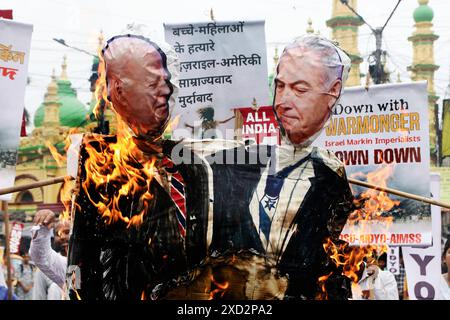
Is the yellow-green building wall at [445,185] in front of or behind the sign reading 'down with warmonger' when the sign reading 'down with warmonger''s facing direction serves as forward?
behind

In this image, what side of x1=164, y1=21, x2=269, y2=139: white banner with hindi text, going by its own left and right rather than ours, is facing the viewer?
front

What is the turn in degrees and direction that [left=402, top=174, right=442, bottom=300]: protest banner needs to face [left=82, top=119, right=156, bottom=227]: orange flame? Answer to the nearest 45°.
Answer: approximately 45° to its right

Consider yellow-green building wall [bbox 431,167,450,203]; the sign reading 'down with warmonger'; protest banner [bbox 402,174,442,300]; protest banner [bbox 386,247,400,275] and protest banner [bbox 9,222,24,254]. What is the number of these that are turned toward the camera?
5

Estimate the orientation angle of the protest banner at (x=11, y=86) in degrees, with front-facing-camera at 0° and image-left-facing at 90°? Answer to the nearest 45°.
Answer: approximately 0°

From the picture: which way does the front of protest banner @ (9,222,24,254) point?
toward the camera

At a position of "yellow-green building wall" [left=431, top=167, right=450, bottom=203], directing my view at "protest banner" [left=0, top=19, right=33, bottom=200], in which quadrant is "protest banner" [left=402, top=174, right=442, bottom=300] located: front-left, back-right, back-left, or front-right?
front-left

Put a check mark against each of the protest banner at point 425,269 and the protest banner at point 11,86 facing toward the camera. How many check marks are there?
2

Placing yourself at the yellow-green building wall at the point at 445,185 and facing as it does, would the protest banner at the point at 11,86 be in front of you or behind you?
in front

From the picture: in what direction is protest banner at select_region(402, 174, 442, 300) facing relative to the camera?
toward the camera
